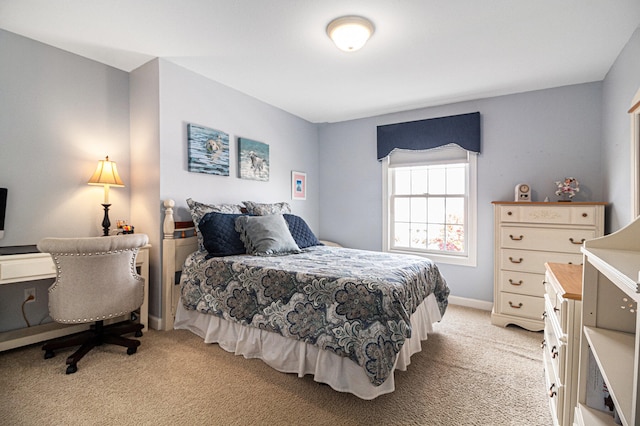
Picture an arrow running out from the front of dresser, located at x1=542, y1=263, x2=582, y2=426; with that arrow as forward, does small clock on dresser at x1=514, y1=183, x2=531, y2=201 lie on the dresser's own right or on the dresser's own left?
on the dresser's own right

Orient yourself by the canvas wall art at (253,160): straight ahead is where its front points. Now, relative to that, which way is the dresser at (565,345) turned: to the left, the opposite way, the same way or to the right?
the opposite way

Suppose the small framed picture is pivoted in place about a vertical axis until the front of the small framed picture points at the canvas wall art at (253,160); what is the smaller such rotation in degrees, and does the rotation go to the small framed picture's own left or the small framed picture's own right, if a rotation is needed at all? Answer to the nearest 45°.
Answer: approximately 90° to the small framed picture's own right

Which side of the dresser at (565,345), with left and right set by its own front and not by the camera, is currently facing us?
left

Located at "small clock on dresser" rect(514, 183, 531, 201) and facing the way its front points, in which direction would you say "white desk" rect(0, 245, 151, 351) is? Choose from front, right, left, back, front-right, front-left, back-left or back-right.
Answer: front-right

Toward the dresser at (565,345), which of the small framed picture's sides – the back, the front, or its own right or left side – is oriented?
front

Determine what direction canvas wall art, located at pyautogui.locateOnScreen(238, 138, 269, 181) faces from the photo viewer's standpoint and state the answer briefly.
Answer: facing the viewer and to the right of the viewer

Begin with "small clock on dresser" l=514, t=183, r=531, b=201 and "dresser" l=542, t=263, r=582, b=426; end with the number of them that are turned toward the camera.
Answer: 1

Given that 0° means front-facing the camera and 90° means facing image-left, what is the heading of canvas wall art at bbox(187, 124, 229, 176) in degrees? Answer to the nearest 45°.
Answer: approximately 315°
